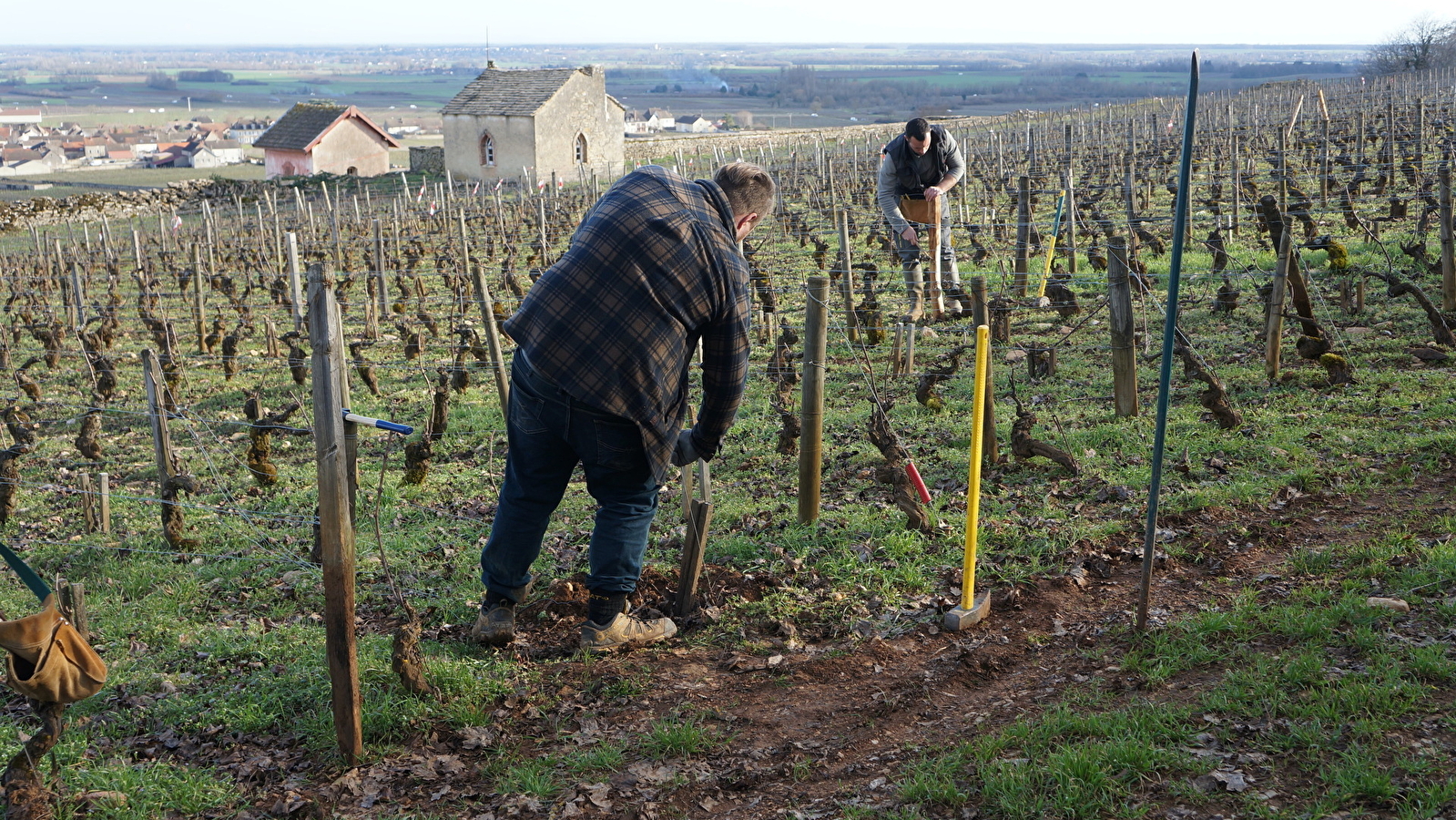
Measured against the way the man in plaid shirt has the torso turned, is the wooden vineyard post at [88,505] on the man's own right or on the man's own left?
on the man's own left

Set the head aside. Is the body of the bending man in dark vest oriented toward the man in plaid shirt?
yes

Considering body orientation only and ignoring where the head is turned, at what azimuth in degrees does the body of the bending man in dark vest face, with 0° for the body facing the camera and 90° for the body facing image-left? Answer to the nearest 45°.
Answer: approximately 0°

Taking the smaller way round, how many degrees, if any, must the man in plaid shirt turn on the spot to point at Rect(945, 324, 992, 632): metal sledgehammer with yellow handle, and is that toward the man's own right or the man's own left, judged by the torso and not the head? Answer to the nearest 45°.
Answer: approximately 45° to the man's own right

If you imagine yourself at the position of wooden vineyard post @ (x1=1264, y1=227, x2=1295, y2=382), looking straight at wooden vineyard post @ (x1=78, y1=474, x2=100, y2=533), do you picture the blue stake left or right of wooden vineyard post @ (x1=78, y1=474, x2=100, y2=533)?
left

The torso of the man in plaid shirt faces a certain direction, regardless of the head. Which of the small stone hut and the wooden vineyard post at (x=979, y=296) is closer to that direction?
the wooden vineyard post

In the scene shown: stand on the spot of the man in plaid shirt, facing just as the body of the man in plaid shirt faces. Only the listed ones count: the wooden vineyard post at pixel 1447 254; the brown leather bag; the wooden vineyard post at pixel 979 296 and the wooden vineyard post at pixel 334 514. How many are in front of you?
2

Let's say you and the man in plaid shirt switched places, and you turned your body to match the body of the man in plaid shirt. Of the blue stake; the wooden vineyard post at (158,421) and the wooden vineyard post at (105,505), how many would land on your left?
2

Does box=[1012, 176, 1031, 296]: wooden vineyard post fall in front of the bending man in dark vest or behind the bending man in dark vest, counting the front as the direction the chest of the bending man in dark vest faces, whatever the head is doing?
behind

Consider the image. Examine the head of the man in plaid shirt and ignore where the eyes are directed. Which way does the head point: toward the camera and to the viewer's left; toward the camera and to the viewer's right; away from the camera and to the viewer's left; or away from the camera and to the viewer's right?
away from the camera and to the viewer's right

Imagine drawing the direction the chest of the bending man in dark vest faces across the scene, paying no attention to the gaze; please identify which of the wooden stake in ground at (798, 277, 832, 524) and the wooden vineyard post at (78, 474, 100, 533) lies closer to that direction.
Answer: the wooden stake in ground

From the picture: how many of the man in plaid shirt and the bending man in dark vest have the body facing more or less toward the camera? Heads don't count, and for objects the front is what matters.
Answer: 1

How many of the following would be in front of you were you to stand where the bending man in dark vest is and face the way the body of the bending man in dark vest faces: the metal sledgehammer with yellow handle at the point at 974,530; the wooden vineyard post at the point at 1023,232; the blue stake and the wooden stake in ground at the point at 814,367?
3

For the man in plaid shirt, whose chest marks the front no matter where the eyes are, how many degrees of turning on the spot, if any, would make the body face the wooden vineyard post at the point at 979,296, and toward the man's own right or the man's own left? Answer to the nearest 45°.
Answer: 0° — they already face it
